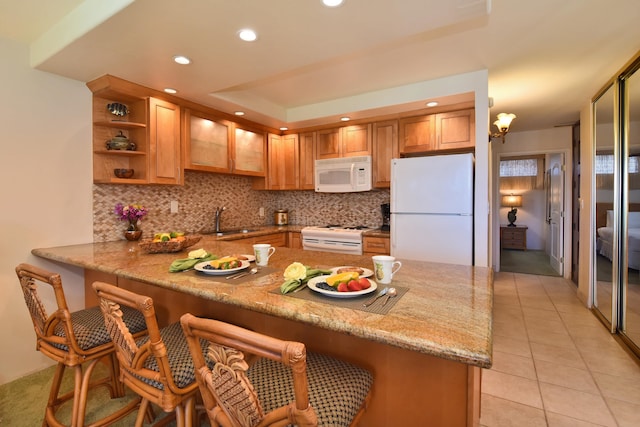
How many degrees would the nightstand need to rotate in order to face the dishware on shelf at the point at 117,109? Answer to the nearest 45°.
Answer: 0° — it already faces it

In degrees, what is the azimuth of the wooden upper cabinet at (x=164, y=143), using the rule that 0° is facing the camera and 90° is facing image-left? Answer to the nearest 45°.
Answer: approximately 315°

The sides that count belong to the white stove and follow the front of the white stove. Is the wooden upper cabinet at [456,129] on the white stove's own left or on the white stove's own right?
on the white stove's own left

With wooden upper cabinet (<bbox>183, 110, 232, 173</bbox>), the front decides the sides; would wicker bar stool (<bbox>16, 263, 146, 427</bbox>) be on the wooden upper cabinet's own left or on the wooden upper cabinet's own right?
on the wooden upper cabinet's own right

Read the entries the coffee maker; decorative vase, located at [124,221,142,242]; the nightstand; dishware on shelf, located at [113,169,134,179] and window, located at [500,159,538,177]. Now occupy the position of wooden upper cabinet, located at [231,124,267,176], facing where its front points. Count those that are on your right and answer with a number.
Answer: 2

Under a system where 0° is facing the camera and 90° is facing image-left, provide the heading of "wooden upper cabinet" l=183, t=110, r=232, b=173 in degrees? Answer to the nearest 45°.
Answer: approximately 315°

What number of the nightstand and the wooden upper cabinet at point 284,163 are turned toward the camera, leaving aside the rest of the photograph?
2
